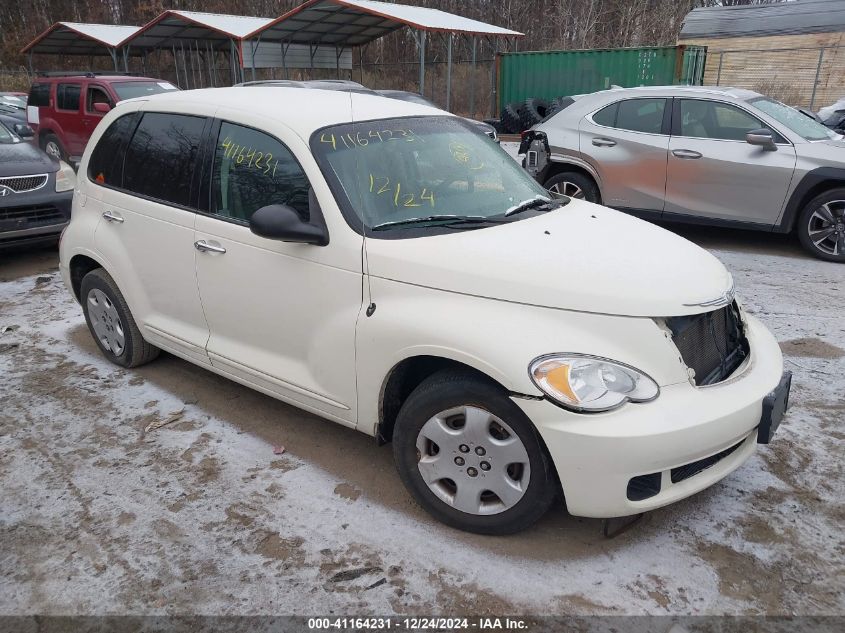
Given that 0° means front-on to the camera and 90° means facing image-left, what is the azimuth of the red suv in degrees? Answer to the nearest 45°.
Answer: approximately 315°

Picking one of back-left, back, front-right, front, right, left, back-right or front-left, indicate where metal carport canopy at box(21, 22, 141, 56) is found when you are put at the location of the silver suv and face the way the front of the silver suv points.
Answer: back

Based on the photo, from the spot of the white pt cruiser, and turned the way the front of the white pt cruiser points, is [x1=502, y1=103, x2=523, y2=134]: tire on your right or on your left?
on your left

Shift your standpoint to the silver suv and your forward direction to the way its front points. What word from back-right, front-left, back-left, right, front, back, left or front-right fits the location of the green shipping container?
back-left

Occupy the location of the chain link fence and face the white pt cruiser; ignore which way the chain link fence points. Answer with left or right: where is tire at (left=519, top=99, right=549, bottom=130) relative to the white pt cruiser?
right

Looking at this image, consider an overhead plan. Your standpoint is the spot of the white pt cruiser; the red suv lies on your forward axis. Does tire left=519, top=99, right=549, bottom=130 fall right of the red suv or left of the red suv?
right

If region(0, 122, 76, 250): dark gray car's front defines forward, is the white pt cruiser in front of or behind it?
in front

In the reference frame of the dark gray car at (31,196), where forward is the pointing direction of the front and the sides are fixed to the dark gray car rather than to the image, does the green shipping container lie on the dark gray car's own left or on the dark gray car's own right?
on the dark gray car's own left

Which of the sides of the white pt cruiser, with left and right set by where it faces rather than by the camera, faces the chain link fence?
left
